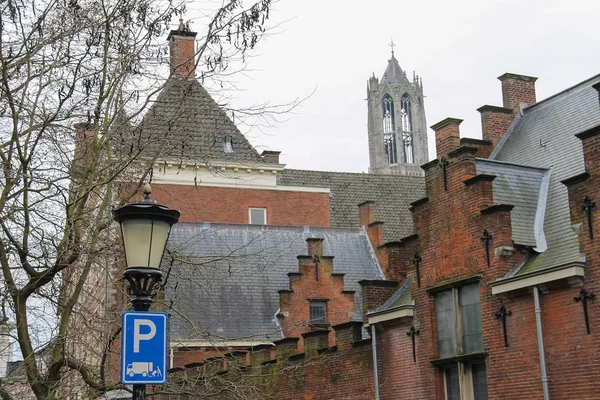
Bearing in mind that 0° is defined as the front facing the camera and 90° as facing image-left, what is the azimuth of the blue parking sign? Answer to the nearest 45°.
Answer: approximately 0°

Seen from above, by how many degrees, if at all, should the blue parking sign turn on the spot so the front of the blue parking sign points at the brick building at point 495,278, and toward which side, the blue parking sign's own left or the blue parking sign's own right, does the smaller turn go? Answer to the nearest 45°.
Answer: approximately 135° to the blue parking sign's own left
